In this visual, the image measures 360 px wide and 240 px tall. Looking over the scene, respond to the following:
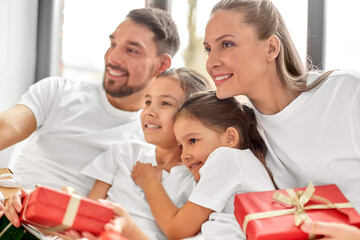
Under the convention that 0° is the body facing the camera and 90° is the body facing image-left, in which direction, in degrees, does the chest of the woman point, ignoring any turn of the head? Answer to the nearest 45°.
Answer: approximately 45°

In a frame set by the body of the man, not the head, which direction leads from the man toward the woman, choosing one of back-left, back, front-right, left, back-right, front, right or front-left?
front-left

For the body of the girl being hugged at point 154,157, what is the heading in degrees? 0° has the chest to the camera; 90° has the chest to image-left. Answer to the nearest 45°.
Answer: approximately 45°

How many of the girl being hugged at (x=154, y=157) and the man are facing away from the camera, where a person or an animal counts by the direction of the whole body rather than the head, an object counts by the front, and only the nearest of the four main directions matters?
0

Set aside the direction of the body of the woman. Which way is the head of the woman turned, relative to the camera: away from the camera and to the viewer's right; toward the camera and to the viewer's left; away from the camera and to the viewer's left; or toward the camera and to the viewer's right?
toward the camera and to the viewer's left

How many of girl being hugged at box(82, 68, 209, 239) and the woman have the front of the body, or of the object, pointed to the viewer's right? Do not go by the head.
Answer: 0

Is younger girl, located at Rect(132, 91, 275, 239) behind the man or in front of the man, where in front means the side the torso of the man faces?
in front

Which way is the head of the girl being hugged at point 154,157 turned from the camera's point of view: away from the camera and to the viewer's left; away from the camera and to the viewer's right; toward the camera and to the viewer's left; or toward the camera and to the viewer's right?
toward the camera and to the viewer's left
